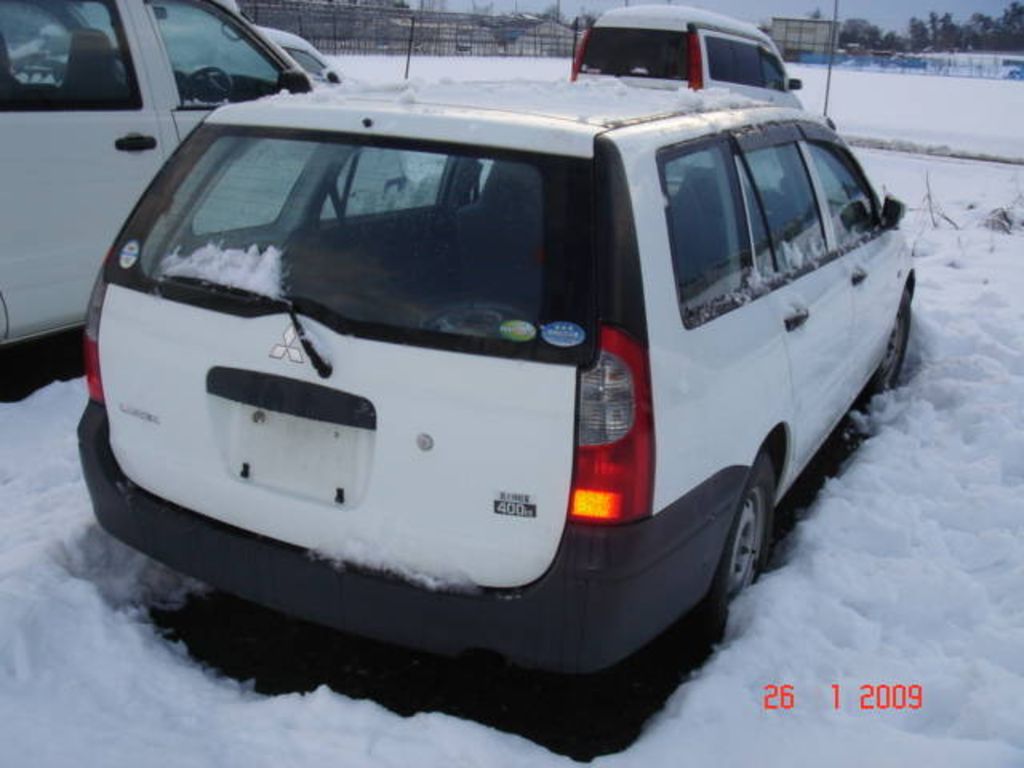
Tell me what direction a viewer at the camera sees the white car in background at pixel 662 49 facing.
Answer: facing away from the viewer and to the right of the viewer

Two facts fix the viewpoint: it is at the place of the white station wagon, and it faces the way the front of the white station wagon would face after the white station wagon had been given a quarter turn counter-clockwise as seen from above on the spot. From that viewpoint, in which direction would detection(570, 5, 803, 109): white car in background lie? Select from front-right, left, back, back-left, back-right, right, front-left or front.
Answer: front-right

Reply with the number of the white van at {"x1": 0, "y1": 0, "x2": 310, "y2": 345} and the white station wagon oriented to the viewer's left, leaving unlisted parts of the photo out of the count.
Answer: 0

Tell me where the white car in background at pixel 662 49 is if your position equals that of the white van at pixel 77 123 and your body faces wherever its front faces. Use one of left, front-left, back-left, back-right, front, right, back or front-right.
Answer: front

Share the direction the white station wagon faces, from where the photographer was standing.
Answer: facing away from the viewer and to the right of the viewer

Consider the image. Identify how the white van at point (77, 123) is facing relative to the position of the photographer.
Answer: facing away from the viewer and to the right of the viewer

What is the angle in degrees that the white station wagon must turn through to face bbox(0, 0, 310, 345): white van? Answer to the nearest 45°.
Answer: approximately 90° to its left
